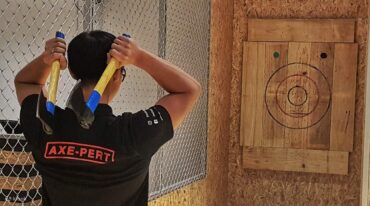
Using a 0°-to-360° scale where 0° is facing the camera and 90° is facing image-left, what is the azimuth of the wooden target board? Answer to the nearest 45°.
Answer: approximately 0°
